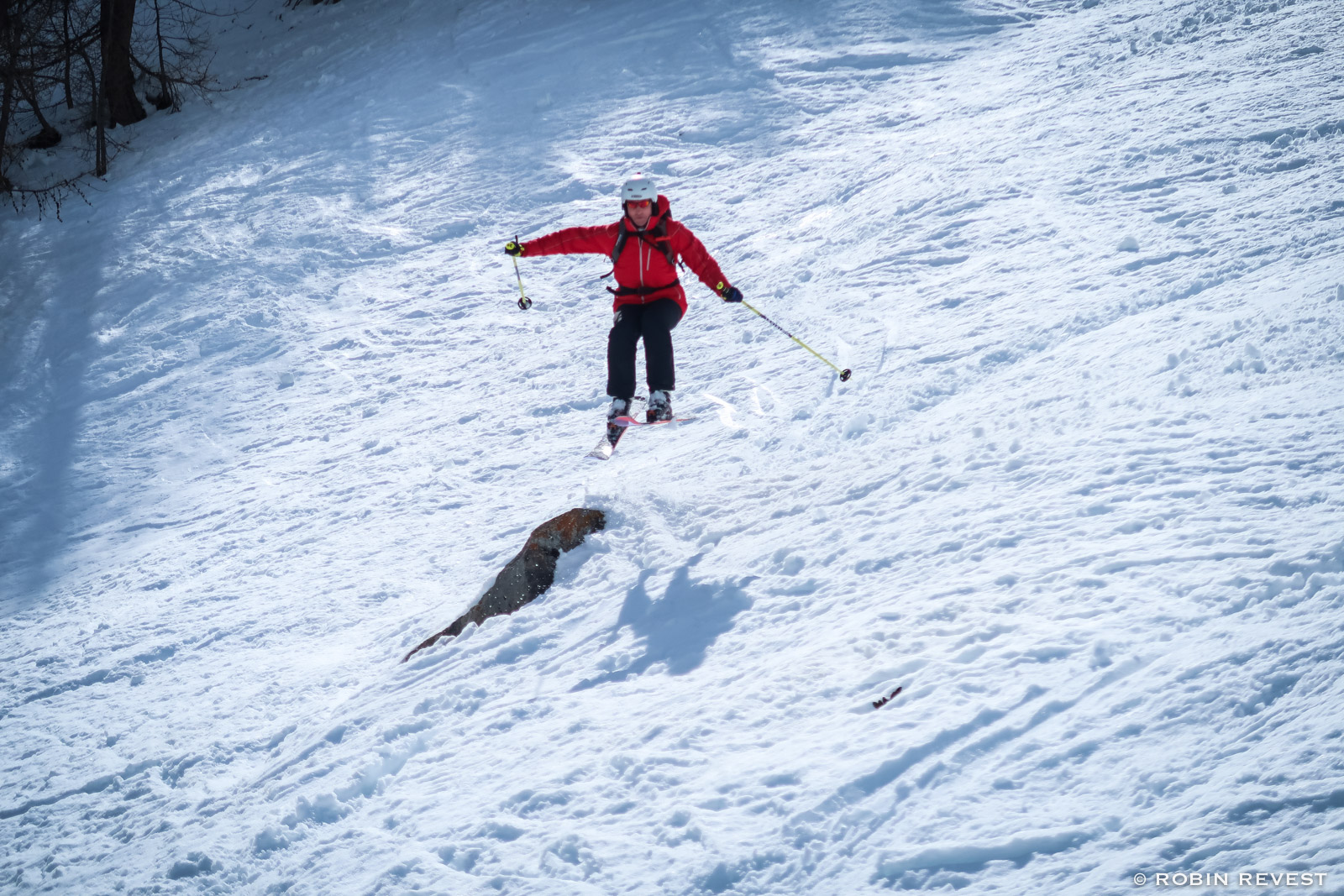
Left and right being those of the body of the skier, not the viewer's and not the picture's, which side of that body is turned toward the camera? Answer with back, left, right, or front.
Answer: front
